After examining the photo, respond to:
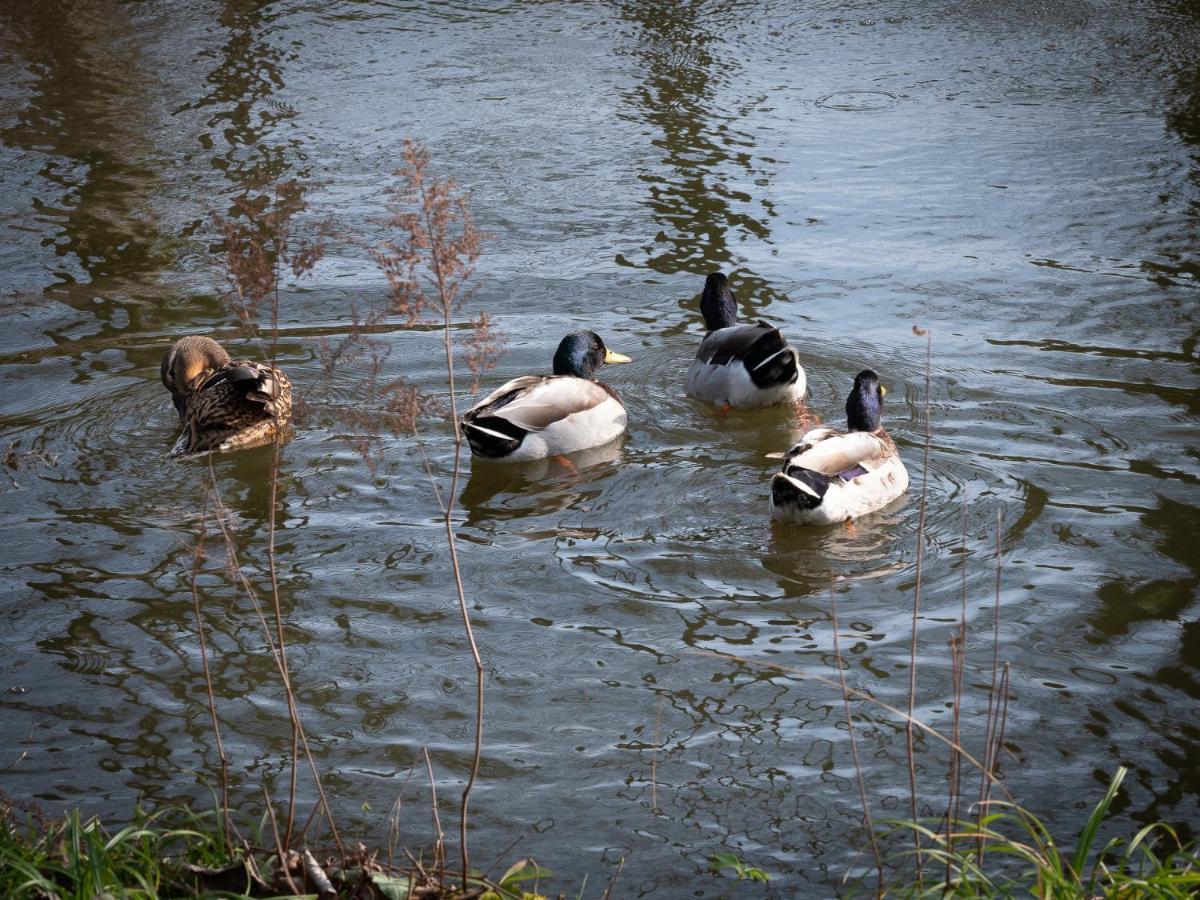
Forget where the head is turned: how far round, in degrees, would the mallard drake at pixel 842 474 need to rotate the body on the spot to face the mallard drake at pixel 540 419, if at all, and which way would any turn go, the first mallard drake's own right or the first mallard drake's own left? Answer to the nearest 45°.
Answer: approximately 90° to the first mallard drake's own left

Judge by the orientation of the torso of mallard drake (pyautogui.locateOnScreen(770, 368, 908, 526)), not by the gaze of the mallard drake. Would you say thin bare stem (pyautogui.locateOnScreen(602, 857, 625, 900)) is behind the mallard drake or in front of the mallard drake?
behind

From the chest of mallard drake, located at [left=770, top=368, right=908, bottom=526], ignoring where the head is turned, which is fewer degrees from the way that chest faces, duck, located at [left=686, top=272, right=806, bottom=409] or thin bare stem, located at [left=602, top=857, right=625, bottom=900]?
the duck

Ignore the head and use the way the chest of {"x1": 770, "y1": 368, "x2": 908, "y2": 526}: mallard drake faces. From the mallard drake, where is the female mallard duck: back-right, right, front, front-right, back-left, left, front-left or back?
back-left

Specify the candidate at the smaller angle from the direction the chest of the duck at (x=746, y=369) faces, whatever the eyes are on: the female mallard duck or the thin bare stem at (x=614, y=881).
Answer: the female mallard duck

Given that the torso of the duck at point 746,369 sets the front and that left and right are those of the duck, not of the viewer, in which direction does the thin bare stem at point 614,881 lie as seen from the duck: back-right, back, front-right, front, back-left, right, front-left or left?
back-left

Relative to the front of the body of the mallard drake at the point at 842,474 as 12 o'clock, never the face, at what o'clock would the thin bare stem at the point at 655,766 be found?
The thin bare stem is roughly at 5 o'clock from the mallard drake.

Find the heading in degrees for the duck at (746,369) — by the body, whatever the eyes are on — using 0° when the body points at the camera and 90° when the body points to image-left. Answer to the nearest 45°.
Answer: approximately 135°

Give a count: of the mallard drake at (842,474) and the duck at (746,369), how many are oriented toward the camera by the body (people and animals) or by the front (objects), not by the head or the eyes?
0

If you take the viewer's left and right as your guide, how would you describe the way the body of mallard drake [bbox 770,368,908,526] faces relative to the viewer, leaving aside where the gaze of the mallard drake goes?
facing away from the viewer and to the right of the viewer

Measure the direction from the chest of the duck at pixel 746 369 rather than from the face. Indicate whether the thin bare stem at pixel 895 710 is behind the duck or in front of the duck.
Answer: behind
